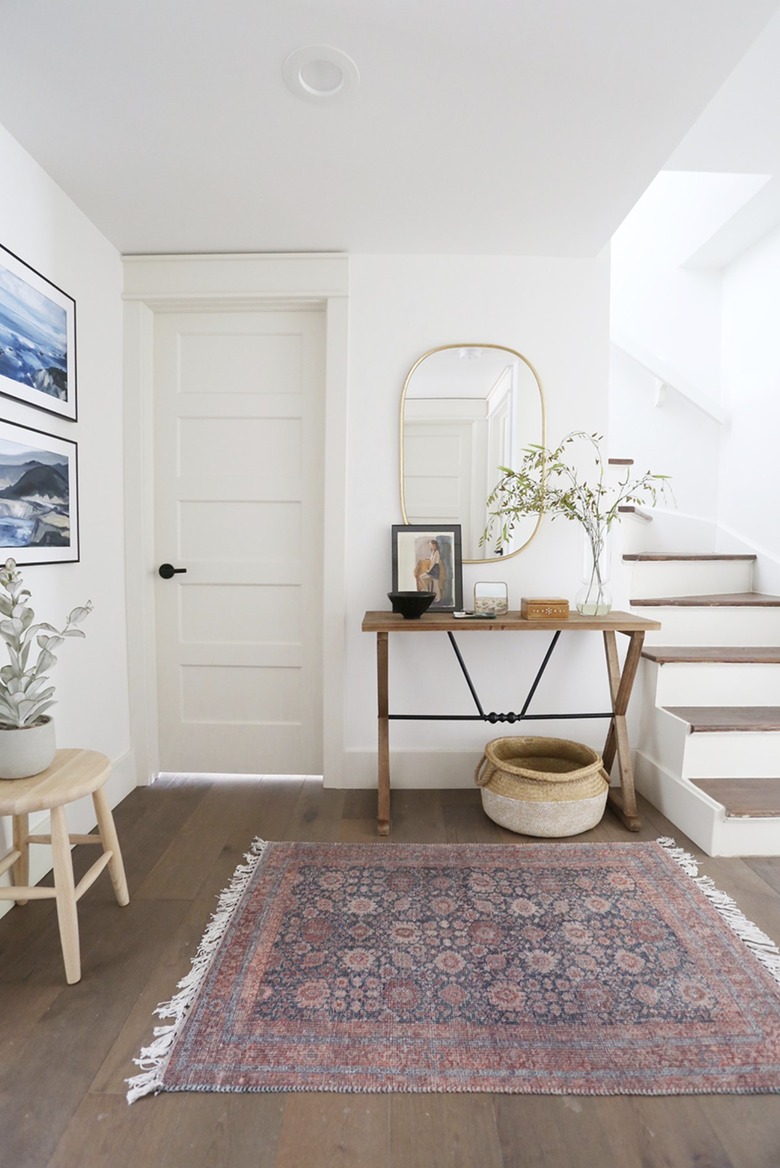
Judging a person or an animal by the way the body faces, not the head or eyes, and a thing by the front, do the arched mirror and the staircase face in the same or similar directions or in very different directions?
same or similar directions

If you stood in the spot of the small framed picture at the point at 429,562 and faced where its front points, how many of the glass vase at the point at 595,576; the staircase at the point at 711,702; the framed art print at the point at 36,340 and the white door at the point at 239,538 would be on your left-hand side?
2

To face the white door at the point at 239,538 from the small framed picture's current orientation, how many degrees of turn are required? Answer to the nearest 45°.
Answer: approximately 90° to its right

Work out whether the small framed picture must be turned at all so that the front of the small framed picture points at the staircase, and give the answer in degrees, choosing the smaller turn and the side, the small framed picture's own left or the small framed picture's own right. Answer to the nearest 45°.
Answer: approximately 90° to the small framed picture's own left

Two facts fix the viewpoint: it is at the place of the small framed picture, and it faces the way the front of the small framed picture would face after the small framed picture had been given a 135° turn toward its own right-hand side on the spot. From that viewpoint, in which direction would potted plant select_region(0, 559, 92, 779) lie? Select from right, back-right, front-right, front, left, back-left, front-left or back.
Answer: left

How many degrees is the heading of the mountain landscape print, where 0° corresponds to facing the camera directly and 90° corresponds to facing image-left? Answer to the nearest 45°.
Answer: approximately 315°

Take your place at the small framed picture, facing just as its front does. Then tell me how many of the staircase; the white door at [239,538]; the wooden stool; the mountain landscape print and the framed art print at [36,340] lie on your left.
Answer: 1

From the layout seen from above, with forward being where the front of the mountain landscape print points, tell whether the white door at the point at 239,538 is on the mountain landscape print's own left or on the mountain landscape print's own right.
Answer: on the mountain landscape print's own left

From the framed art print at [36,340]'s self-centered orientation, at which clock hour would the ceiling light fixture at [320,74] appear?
The ceiling light fixture is roughly at 12 o'clock from the framed art print.

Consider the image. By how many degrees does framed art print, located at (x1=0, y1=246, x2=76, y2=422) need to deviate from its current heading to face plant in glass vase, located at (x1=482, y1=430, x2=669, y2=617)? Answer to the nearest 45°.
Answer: approximately 45° to its left

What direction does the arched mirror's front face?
toward the camera

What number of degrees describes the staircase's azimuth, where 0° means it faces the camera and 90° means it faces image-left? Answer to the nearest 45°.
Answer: approximately 0°

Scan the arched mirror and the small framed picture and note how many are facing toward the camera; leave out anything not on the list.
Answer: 2
